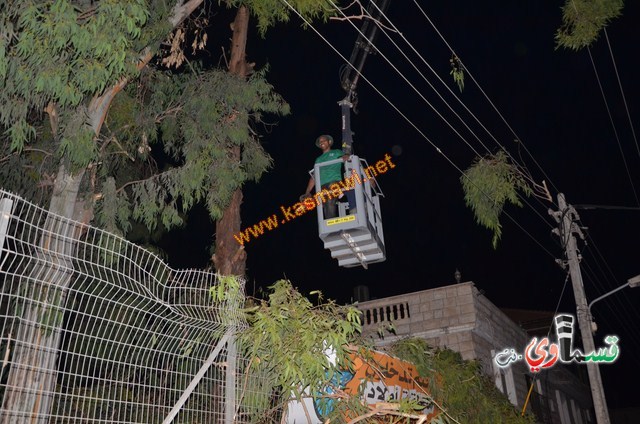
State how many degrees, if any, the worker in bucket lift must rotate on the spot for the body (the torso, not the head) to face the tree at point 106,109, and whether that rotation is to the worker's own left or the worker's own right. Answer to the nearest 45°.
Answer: approximately 45° to the worker's own right

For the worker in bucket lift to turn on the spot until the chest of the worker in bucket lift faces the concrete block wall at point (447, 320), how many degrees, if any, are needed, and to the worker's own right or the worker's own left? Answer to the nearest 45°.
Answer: approximately 180°

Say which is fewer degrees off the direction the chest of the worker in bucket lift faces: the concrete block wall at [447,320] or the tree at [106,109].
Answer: the tree

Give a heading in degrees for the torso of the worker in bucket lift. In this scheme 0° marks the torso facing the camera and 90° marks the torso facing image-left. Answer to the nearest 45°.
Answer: approximately 45°
